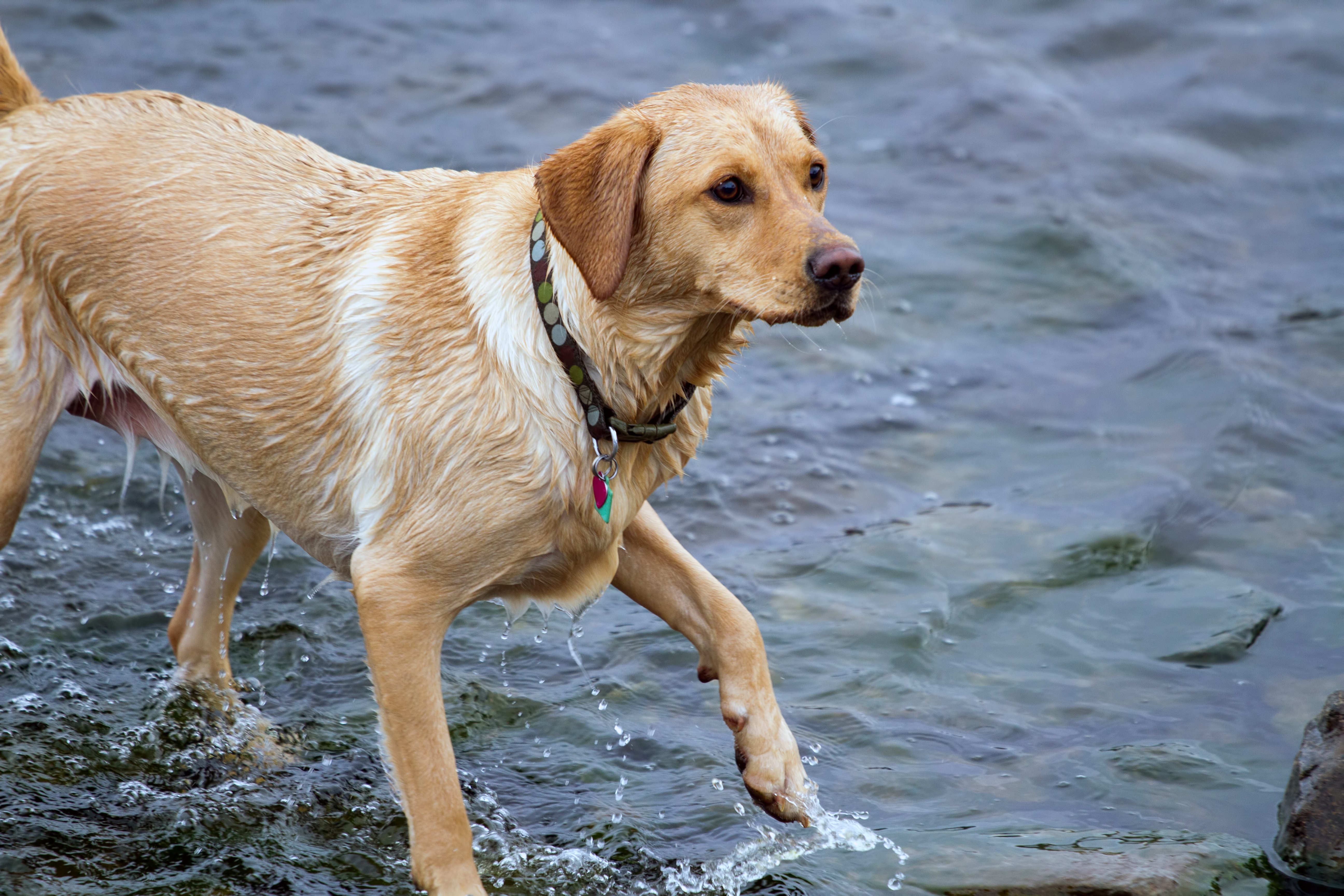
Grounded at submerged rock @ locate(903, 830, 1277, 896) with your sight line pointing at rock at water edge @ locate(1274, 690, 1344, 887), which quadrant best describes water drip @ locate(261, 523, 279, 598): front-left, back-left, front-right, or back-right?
back-left

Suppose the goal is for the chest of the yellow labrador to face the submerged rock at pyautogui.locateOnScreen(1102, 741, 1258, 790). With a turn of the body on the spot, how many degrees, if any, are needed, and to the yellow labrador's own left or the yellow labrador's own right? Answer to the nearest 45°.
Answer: approximately 45° to the yellow labrador's own left

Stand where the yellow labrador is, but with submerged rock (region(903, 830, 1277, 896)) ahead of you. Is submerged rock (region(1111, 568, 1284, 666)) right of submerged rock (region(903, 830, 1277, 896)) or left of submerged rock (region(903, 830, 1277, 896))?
left

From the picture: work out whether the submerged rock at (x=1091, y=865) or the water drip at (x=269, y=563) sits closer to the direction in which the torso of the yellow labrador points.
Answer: the submerged rock

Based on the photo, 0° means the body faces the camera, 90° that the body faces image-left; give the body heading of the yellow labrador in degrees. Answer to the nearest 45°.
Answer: approximately 315°
